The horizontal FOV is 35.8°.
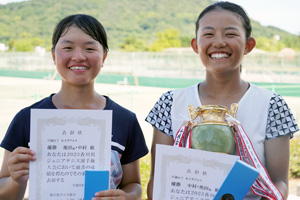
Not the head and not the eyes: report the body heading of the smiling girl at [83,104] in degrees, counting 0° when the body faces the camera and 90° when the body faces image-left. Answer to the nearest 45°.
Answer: approximately 0°

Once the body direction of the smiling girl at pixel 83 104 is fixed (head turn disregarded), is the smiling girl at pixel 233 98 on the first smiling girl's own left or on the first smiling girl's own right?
on the first smiling girl's own left

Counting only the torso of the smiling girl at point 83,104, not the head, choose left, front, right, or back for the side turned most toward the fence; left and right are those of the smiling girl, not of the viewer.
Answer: back

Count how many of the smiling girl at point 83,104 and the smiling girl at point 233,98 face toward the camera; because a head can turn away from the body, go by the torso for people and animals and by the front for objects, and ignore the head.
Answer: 2

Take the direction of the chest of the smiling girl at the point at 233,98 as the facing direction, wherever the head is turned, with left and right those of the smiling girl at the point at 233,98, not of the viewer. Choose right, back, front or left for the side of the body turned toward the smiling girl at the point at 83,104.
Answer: right
